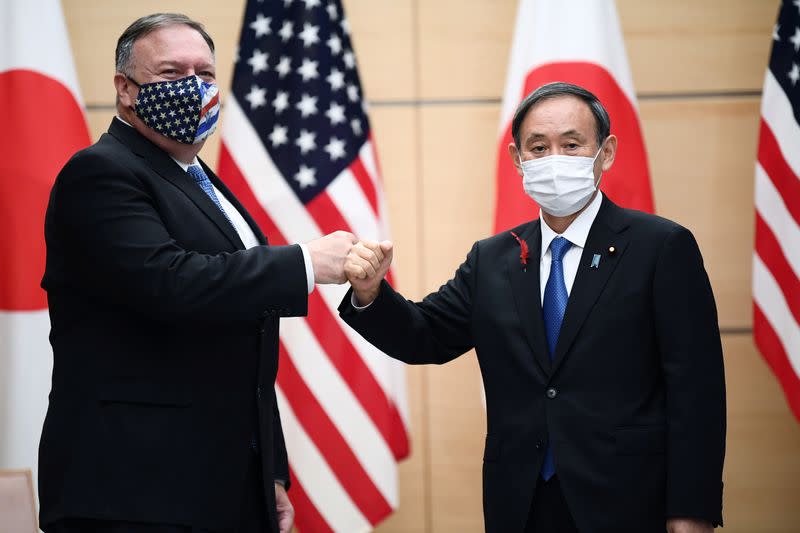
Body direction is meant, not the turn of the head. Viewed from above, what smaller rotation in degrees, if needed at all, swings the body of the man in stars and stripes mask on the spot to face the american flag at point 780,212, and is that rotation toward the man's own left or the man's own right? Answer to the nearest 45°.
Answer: approximately 90° to the man's own left

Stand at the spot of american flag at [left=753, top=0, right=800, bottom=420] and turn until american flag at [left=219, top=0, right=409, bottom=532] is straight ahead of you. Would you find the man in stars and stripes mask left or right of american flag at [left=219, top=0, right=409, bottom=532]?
left

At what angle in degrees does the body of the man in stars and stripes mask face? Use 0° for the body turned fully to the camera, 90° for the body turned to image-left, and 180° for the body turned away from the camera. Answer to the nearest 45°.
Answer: approximately 315°

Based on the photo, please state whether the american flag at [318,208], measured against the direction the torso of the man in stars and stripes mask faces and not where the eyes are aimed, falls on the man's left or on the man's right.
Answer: on the man's left
